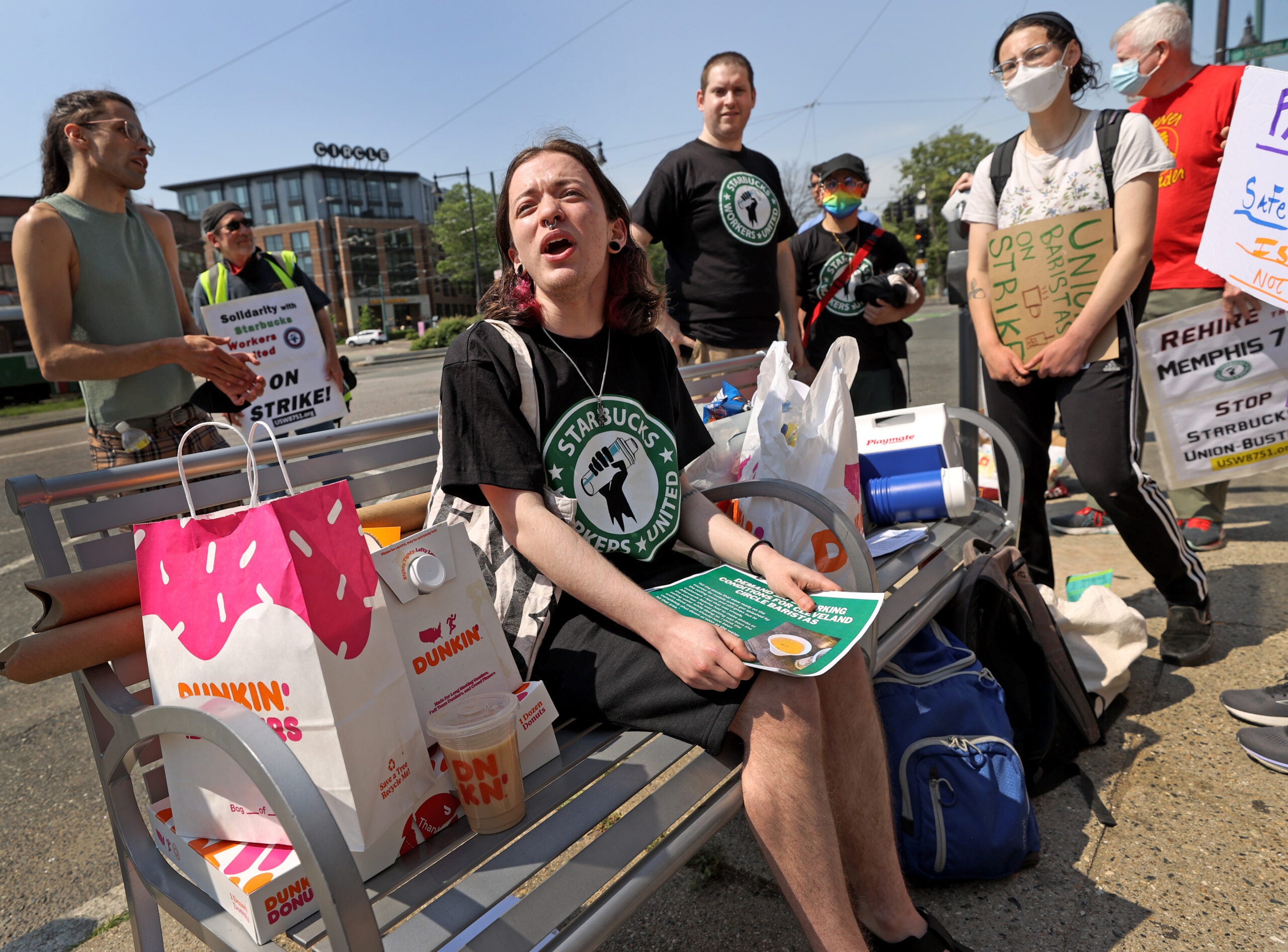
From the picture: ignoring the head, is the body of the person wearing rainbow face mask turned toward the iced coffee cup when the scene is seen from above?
yes

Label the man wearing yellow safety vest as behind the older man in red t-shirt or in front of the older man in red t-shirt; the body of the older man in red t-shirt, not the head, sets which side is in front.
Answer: in front

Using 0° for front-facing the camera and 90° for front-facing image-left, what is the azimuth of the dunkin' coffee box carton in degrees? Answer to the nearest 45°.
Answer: approximately 0°

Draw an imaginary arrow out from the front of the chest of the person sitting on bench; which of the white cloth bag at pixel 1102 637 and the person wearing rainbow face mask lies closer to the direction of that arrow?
the white cloth bag

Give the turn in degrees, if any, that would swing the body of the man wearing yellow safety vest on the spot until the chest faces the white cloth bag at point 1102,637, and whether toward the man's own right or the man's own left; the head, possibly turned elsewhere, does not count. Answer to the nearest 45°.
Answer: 0° — they already face it

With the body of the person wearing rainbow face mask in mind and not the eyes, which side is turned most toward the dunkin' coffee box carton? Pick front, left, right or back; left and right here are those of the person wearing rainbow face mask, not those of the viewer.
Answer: front

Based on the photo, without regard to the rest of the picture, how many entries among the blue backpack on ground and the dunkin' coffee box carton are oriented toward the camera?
2

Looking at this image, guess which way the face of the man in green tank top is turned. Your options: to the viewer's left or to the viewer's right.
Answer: to the viewer's right

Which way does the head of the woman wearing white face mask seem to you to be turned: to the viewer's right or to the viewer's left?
to the viewer's left

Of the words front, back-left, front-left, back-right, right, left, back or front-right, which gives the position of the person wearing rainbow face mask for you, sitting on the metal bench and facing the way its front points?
left

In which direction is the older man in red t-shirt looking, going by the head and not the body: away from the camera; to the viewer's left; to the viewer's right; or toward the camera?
to the viewer's left

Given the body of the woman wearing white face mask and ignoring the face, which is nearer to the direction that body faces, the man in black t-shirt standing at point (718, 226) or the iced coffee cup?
the iced coffee cup

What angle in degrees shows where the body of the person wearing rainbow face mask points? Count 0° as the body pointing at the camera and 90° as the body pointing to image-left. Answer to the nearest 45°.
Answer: approximately 0°
